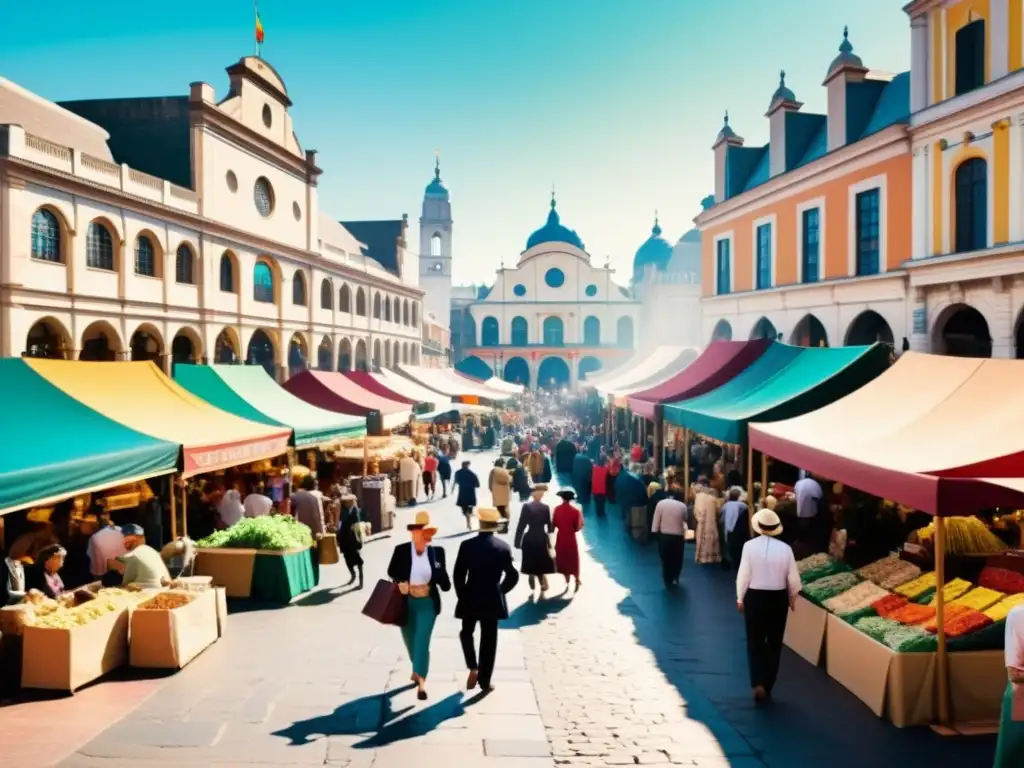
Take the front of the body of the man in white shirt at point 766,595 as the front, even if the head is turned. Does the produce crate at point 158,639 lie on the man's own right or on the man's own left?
on the man's own left

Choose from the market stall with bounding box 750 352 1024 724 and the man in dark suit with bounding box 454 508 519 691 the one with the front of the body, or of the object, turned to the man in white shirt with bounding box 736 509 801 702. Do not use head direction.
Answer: the market stall

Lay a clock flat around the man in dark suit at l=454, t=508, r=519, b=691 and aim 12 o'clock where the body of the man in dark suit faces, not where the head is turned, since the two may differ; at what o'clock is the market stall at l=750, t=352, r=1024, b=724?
The market stall is roughly at 3 o'clock from the man in dark suit.

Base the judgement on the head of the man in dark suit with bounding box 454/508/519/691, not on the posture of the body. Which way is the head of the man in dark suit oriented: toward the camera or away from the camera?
away from the camera

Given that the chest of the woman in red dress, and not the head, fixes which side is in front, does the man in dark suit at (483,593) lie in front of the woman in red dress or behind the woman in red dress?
behind

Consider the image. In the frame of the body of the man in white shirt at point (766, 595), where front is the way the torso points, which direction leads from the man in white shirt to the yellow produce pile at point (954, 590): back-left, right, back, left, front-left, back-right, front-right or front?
front-right

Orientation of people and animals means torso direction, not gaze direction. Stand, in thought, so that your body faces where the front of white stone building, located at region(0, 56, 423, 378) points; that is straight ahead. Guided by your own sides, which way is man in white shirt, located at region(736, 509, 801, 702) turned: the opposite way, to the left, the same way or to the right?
to the left

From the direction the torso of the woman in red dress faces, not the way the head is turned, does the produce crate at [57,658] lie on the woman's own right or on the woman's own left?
on the woman's own left

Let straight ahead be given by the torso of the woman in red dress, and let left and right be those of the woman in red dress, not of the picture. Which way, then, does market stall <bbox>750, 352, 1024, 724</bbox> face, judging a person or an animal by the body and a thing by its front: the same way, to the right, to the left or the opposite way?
to the left

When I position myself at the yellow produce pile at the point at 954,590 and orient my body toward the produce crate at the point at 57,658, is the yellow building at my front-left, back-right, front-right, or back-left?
back-right

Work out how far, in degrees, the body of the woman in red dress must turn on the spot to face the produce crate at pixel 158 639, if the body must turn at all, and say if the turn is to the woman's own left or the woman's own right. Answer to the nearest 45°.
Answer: approximately 135° to the woman's own left

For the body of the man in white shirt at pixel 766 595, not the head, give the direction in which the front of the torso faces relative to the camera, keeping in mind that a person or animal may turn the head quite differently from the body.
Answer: away from the camera

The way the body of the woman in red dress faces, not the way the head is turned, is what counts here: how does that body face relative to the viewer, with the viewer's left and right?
facing away from the viewer

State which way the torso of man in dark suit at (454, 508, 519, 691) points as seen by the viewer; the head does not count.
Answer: away from the camera

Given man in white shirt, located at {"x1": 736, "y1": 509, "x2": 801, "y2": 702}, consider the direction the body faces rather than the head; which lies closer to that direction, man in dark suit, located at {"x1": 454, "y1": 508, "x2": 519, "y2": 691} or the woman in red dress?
the woman in red dress

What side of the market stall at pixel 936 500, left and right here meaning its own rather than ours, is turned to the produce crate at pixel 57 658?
front

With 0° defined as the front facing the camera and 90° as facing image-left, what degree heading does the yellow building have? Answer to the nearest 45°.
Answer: approximately 45°
